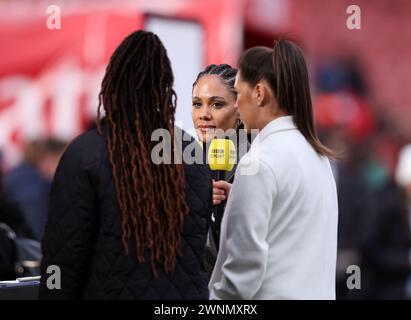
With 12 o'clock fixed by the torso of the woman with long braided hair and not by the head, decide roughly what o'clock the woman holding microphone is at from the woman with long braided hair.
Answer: The woman holding microphone is roughly at 1 o'clock from the woman with long braided hair.

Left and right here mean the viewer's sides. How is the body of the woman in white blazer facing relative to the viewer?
facing away from the viewer and to the left of the viewer

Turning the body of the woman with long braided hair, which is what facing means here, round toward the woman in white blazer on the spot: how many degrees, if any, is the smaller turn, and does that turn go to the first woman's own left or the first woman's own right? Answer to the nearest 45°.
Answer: approximately 90° to the first woman's own right

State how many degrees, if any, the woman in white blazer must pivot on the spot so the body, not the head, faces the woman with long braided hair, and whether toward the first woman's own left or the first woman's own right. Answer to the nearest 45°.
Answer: approximately 45° to the first woman's own left

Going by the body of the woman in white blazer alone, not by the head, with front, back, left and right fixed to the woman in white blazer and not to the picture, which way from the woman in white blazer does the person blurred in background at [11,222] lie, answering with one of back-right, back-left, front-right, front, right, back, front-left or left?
front

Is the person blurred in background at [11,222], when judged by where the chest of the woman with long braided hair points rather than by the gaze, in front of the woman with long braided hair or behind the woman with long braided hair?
in front

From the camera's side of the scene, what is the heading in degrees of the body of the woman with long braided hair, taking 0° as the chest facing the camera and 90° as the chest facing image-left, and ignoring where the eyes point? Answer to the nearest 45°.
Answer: approximately 180°

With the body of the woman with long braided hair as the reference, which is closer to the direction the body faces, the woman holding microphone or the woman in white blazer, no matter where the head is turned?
the woman holding microphone

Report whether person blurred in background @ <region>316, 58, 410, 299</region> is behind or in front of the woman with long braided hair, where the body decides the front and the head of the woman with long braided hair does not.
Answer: in front

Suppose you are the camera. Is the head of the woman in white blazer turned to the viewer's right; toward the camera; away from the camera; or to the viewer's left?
to the viewer's left

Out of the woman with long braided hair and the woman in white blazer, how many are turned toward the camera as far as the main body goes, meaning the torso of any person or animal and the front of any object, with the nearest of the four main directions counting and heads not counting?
0
